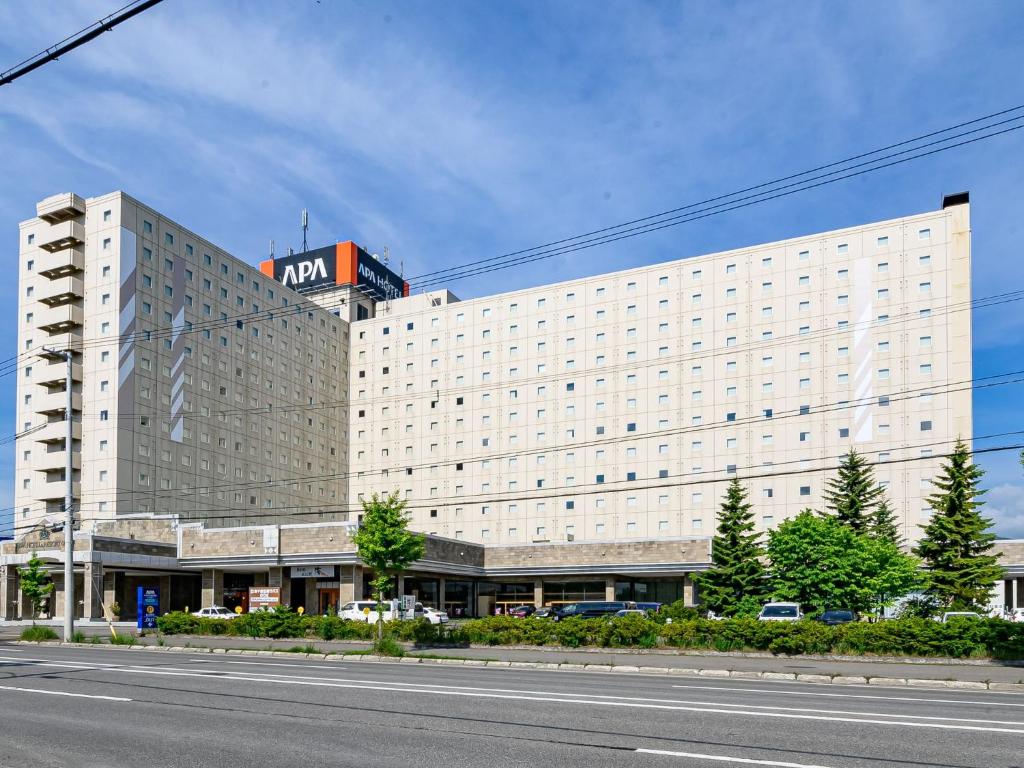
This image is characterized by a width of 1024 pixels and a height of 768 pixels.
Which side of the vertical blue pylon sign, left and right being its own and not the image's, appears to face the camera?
front

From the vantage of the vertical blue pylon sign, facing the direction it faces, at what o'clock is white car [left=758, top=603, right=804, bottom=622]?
The white car is roughly at 10 o'clock from the vertical blue pylon sign.

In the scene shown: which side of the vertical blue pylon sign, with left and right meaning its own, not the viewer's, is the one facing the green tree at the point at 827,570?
left

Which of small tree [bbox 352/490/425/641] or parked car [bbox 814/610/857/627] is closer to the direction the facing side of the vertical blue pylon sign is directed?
the small tree

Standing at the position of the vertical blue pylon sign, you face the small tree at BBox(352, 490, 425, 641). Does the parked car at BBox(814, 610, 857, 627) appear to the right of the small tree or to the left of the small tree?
left

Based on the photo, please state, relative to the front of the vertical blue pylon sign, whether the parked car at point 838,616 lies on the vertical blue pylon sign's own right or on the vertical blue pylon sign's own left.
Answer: on the vertical blue pylon sign's own left

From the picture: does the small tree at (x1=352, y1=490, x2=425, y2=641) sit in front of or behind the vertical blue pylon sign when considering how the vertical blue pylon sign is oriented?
in front

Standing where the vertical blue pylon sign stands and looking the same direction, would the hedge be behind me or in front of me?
in front

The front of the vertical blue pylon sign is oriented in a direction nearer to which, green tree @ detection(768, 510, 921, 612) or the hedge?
the hedge
